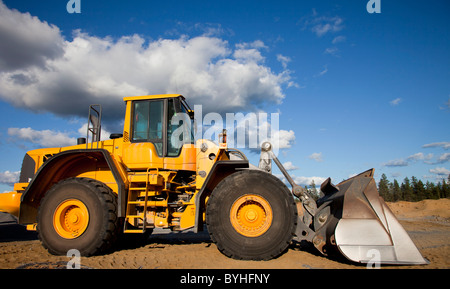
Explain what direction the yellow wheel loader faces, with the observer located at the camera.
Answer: facing to the right of the viewer
